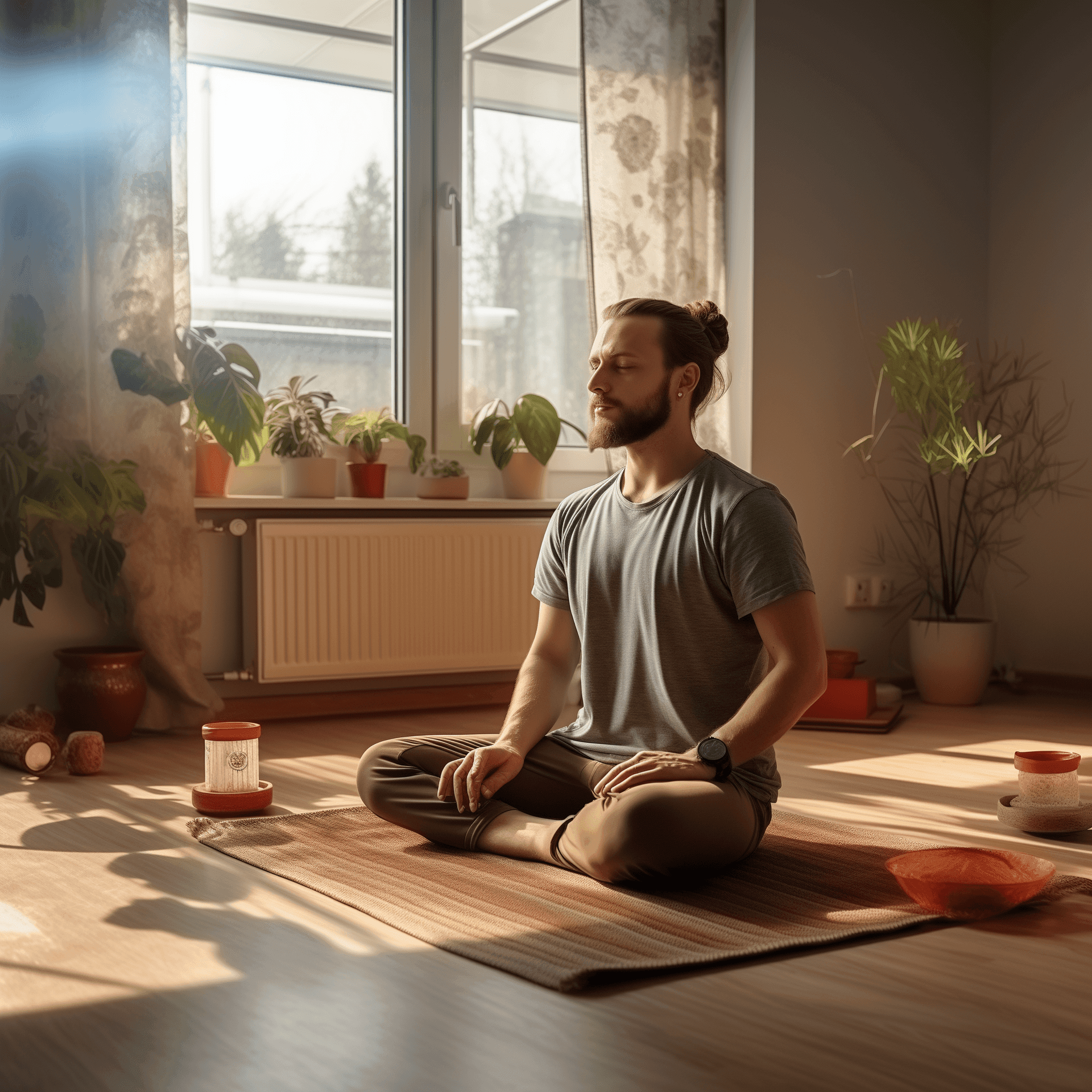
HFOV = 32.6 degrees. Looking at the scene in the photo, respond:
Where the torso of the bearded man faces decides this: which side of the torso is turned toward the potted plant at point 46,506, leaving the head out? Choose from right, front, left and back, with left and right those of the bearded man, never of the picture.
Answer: right

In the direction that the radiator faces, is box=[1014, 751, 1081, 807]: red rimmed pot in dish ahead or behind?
ahead

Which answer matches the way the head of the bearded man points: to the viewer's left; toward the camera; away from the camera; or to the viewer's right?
to the viewer's left

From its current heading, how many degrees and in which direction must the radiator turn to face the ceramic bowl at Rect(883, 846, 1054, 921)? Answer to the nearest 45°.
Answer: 0° — it already faces it

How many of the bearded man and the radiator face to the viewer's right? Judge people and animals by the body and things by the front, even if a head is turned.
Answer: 0

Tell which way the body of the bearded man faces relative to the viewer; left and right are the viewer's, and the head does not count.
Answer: facing the viewer and to the left of the viewer

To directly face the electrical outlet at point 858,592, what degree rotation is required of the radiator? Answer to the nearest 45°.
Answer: approximately 90° to its left

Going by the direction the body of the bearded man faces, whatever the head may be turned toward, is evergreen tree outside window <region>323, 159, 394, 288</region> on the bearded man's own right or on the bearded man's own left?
on the bearded man's own right

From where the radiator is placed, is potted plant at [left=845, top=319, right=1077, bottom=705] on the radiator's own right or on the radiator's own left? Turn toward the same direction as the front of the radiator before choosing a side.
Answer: on the radiator's own left

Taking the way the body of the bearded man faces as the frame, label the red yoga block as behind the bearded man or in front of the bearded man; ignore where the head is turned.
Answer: behind
